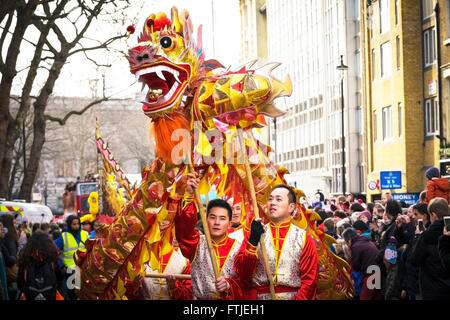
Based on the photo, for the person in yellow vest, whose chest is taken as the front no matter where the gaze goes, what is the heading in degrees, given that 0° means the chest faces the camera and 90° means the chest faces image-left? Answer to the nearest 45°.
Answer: approximately 315°

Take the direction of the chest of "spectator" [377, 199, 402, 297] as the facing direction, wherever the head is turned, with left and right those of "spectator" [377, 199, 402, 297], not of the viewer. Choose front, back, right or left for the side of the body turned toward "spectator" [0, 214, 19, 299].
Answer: front

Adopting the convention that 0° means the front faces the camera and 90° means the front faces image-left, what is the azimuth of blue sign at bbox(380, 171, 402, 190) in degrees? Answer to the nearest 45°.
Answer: approximately 0°

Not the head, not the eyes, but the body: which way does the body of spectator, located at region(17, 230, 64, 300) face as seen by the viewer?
away from the camera

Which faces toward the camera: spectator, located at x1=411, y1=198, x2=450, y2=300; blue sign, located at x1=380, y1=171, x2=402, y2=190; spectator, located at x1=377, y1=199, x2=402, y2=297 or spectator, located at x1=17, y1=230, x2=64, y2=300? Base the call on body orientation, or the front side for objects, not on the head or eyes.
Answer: the blue sign

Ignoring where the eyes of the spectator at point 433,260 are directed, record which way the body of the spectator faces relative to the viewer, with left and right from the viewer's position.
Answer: facing away from the viewer and to the left of the viewer

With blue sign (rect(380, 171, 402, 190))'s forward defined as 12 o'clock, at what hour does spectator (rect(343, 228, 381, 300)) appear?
The spectator is roughly at 12 o'clock from the blue sign.

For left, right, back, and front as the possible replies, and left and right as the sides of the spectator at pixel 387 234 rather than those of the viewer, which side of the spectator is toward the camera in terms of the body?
left

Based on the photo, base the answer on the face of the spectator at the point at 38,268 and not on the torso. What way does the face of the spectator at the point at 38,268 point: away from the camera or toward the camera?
away from the camera

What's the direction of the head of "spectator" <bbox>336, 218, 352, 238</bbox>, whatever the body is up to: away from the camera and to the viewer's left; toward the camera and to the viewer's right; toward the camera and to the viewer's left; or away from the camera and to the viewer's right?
toward the camera and to the viewer's left

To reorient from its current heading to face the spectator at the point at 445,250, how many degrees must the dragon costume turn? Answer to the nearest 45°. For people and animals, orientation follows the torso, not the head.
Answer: approximately 135° to its left

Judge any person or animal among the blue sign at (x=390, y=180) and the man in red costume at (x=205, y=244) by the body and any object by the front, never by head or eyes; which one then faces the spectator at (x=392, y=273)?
the blue sign
